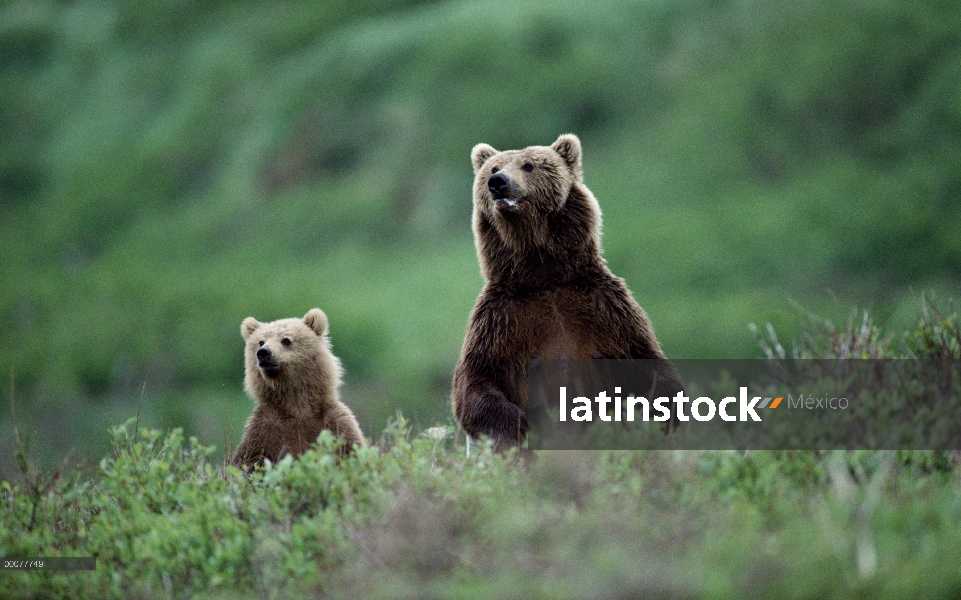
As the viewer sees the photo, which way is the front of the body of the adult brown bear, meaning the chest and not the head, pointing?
toward the camera
